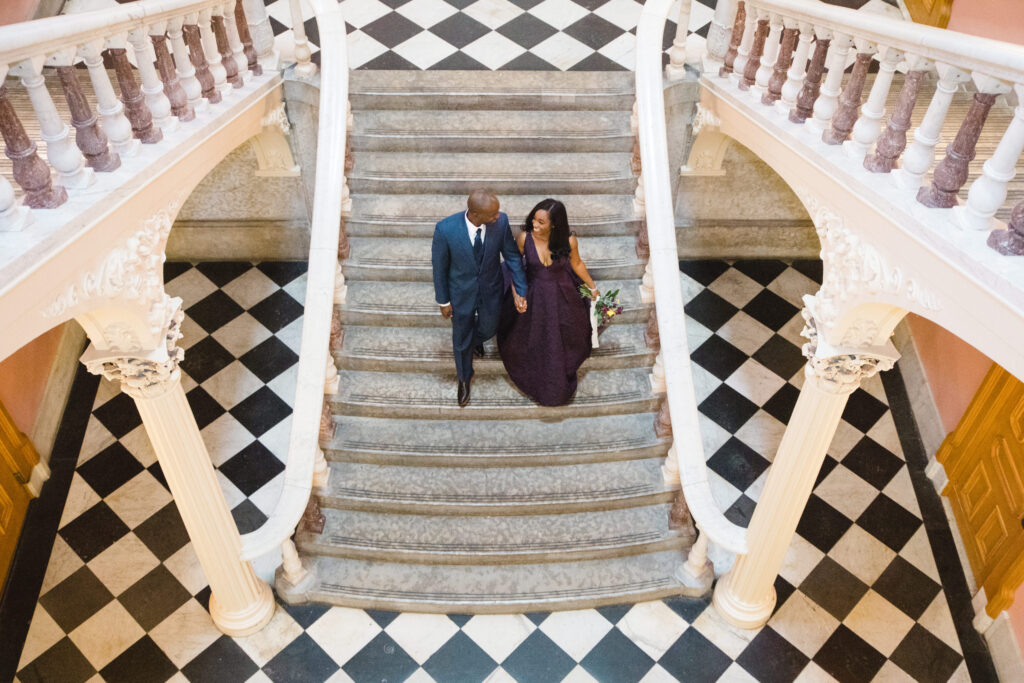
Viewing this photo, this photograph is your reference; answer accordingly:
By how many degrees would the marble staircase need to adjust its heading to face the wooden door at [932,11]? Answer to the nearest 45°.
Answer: approximately 135° to its left

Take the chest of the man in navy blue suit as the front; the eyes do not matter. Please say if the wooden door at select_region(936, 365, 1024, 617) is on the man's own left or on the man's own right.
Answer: on the man's own left

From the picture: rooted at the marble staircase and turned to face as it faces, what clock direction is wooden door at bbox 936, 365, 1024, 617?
The wooden door is roughly at 9 o'clock from the marble staircase.

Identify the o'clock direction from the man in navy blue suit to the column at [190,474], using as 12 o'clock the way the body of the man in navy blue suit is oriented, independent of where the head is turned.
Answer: The column is roughly at 2 o'clock from the man in navy blue suit.

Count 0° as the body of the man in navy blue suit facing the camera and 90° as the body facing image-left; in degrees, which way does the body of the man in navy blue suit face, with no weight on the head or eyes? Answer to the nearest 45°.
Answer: approximately 0°

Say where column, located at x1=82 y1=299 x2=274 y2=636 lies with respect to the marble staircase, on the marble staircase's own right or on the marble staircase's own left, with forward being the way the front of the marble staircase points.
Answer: on the marble staircase's own right

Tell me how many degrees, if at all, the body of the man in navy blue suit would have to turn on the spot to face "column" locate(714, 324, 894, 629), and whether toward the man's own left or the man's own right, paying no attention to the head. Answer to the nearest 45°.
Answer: approximately 45° to the man's own left

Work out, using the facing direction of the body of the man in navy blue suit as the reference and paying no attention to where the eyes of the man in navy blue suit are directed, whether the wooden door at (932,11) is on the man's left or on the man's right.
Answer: on the man's left

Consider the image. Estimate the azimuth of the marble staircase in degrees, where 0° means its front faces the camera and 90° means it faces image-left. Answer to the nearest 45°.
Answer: approximately 0°

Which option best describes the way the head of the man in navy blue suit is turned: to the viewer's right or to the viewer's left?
to the viewer's right
